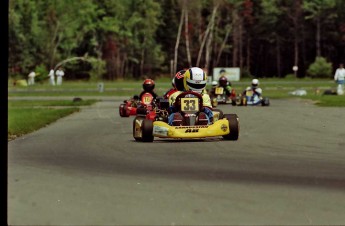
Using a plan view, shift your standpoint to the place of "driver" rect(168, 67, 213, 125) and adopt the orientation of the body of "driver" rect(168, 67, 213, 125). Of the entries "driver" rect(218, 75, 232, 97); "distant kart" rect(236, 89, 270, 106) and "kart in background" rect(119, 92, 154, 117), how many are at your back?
3

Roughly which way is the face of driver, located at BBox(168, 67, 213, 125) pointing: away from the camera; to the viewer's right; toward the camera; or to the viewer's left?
toward the camera

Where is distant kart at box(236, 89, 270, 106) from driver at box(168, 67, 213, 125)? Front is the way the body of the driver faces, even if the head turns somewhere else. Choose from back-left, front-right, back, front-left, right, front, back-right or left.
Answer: back

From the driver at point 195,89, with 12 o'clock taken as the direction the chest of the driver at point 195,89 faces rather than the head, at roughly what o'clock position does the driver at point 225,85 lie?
the driver at point 225,85 is roughly at 6 o'clock from the driver at point 195,89.

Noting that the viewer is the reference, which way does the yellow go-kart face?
facing the viewer

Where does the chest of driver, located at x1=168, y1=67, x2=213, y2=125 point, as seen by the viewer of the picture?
toward the camera

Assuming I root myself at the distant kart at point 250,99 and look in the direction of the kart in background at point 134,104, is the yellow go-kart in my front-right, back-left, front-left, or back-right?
front-left

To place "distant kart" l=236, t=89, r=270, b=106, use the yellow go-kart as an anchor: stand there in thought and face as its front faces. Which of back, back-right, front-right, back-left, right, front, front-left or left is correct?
back

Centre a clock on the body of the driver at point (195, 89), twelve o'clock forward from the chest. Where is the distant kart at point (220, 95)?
The distant kart is roughly at 6 o'clock from the driver.

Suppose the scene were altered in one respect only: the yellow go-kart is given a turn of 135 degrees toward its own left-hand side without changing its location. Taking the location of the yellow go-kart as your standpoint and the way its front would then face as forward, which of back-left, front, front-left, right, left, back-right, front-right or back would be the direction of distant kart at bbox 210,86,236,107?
front-left
